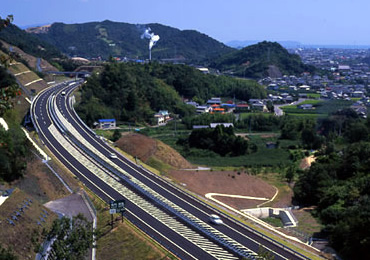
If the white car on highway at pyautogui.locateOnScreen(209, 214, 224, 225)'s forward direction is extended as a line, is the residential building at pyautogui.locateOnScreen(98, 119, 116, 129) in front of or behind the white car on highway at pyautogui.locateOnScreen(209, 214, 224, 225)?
behind

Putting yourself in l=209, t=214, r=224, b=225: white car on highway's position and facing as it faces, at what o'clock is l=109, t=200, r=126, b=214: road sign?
The road sign is roughly at 4 o'clock from the white car on highway.

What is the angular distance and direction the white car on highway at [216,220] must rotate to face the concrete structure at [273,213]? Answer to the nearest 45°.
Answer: approximately 90° to its left

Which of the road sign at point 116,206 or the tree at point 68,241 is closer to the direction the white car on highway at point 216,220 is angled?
the tree

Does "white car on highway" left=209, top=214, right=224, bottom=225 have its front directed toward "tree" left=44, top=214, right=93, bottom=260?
no

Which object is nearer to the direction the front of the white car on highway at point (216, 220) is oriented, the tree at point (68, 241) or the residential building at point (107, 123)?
the tree

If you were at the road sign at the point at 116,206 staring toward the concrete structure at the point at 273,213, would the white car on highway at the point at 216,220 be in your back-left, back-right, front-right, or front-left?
front-right

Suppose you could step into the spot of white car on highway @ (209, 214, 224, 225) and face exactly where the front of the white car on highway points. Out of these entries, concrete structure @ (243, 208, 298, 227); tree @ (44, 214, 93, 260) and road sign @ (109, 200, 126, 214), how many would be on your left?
1

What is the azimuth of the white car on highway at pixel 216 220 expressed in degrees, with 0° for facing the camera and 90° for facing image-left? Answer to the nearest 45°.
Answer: approximately 315°
